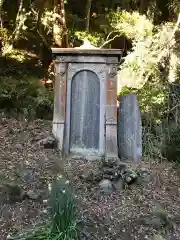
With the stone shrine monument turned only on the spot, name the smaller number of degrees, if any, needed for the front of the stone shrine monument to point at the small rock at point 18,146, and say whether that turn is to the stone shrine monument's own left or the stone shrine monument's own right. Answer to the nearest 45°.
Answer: approximately 90° to the stone shrine monument's own right

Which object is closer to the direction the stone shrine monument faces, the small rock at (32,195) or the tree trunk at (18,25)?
the small rock

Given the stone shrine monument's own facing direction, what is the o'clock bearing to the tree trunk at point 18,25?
The tree trunk is roughly at 5 o'clock from the stone shrine monument.

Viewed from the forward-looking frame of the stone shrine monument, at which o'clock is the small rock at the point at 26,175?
The small rock is roughly at 1 o'clock from the stone shrine monument.

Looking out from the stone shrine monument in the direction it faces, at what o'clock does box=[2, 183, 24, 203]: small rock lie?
The small rock is roughly at 1 o'clock from the stone shrine monument.

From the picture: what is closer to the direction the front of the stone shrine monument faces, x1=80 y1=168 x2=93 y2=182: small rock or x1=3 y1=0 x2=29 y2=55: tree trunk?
the small rock

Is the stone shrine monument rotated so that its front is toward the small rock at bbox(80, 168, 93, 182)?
yes

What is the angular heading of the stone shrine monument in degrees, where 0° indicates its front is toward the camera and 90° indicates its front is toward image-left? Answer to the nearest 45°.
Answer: approximately 0°
